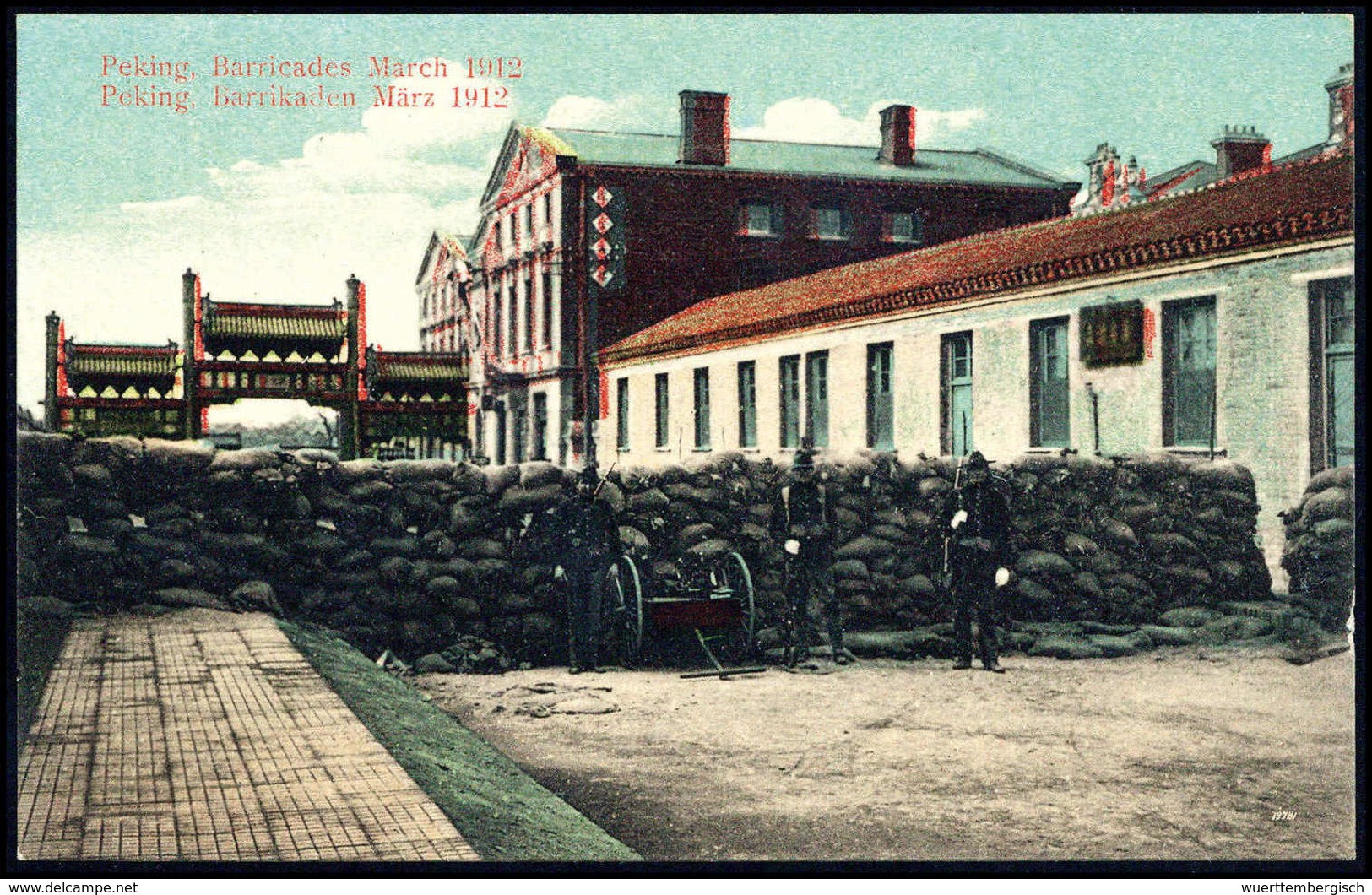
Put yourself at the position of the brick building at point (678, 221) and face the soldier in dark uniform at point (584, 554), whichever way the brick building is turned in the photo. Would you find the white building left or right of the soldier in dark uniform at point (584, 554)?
left

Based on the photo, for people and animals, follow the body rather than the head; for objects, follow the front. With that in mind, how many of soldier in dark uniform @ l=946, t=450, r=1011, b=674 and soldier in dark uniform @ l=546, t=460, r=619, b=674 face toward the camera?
2

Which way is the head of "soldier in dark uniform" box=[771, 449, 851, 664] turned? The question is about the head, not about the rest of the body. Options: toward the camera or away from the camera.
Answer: toward the camera

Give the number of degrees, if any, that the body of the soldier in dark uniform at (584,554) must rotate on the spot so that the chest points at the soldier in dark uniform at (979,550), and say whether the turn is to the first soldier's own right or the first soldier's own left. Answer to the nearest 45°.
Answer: approximately 90° to the first soldier's own left

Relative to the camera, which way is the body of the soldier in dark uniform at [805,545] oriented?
toward the camera

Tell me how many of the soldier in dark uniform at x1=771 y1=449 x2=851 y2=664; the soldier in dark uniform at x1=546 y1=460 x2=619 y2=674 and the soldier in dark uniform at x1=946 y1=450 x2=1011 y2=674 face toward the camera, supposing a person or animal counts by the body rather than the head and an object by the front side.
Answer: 3

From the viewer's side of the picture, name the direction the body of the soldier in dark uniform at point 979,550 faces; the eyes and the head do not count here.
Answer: toward the camera

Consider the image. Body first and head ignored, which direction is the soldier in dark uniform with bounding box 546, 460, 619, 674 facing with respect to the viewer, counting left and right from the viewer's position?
facing the viewer

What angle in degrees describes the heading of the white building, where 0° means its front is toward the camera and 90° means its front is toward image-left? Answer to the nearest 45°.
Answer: approximately 45°

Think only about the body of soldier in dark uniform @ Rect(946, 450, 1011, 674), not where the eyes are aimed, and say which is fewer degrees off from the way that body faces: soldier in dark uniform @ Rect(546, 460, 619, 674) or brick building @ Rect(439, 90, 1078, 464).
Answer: the soldier in dark uniform

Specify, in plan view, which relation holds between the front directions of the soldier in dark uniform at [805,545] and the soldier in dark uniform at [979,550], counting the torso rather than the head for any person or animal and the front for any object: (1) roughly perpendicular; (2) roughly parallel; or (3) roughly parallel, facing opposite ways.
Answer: roughly parallel

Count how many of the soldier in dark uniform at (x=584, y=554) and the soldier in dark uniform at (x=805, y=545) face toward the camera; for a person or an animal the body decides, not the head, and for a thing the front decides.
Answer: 2

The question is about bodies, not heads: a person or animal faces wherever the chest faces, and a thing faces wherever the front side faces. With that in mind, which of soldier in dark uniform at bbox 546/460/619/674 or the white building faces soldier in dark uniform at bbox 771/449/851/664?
the white building

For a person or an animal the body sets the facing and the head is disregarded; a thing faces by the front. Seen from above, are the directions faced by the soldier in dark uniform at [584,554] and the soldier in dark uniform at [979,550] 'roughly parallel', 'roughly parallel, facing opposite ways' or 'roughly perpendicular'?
roughly parallel

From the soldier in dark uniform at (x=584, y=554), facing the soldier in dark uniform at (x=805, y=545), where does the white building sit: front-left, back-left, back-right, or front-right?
front-left
